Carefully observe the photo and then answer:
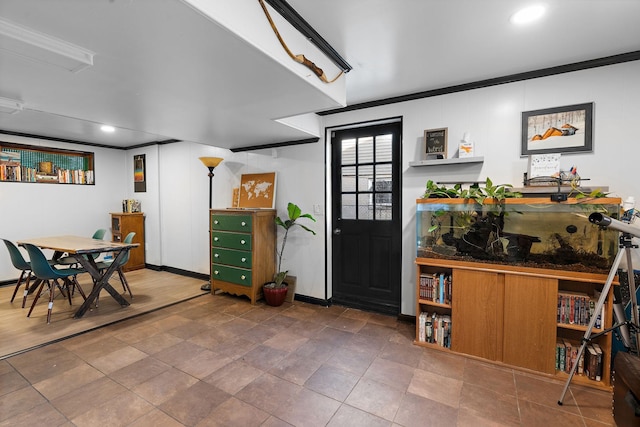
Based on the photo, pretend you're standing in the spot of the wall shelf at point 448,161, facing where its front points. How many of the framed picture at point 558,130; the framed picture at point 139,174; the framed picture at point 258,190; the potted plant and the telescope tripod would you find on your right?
3

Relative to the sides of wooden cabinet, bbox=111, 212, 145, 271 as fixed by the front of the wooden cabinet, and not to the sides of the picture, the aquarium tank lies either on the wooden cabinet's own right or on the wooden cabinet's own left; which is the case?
on the wooden cabinet's own left

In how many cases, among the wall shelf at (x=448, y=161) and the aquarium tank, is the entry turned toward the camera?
2

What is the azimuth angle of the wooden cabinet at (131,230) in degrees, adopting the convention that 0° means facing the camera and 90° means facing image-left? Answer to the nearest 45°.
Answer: approximately 45°

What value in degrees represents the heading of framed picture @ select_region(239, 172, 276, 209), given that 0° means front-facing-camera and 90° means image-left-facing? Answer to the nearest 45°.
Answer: approximately 45°

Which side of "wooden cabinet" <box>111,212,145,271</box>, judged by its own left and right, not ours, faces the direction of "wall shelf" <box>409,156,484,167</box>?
left

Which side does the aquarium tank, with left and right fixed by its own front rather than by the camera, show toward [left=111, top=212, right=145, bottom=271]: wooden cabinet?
right

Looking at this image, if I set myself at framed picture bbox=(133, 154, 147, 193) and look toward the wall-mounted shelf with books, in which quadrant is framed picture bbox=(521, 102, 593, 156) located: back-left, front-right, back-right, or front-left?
back-left

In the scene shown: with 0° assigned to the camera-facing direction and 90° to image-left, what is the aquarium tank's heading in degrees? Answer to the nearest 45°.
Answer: approximately 0°

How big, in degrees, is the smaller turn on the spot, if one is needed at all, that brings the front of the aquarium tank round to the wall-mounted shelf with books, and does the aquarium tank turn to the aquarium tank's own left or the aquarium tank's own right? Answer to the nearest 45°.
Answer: approximately 90° to the aquarium tank's own right

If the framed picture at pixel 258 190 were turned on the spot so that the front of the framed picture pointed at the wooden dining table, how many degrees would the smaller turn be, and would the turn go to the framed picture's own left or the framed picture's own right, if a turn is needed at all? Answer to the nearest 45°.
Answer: approximately 45° to the framed picture's own right
